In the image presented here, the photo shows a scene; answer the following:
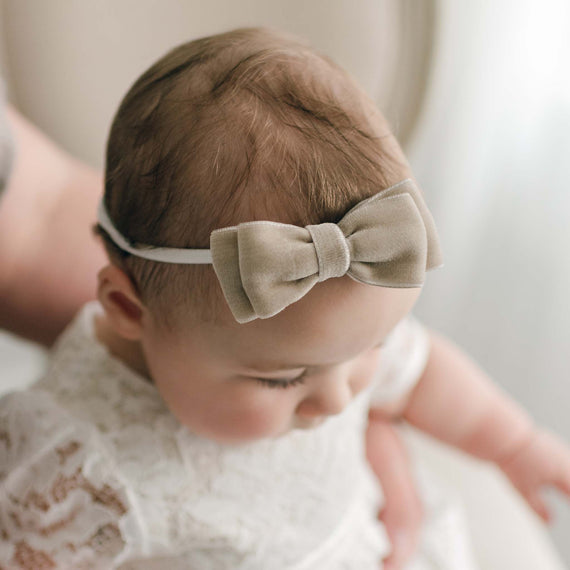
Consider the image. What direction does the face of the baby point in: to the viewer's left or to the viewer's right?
to the viewer's right

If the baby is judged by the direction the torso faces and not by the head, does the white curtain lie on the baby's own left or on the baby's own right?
on the baby's own left

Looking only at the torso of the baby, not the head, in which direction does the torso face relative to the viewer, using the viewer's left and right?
facing the viewer and to the right of the viewer
